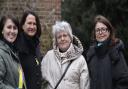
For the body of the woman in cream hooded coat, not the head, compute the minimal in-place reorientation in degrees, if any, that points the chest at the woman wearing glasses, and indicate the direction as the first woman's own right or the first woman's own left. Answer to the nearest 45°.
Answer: approximately 90° to the first woman's own left

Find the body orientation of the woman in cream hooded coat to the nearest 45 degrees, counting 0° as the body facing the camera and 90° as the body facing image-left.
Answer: approximately 0°

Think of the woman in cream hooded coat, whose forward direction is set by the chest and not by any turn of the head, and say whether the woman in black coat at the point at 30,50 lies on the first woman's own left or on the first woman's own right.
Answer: on the first woman's own right

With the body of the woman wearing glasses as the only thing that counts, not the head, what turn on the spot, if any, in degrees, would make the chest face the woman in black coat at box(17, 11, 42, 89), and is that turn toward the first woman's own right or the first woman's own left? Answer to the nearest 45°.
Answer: approximately 45° to the first woman's own right

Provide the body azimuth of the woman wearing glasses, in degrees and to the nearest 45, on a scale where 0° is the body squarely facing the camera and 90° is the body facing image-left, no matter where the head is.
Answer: approximately 45°
